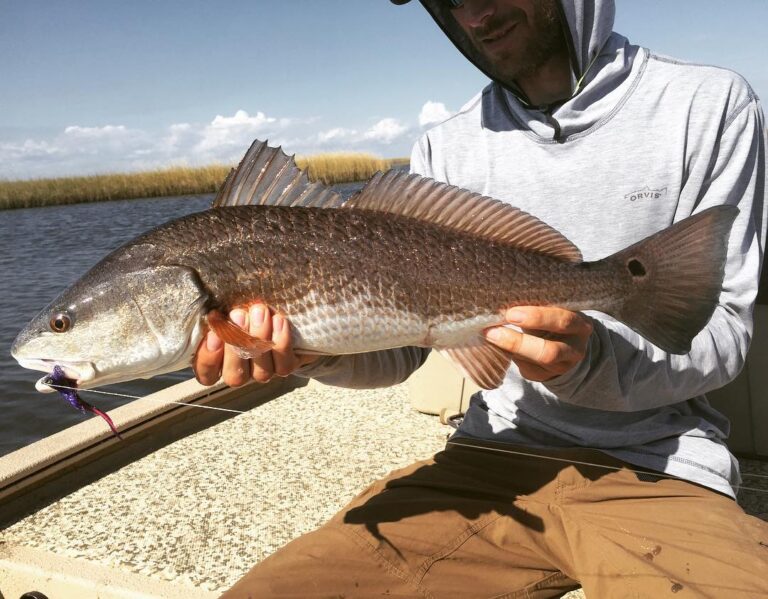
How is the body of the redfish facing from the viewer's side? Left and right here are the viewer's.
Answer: facing to the left of the viewer

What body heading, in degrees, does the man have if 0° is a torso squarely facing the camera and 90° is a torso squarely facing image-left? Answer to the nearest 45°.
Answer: approximately 0°
